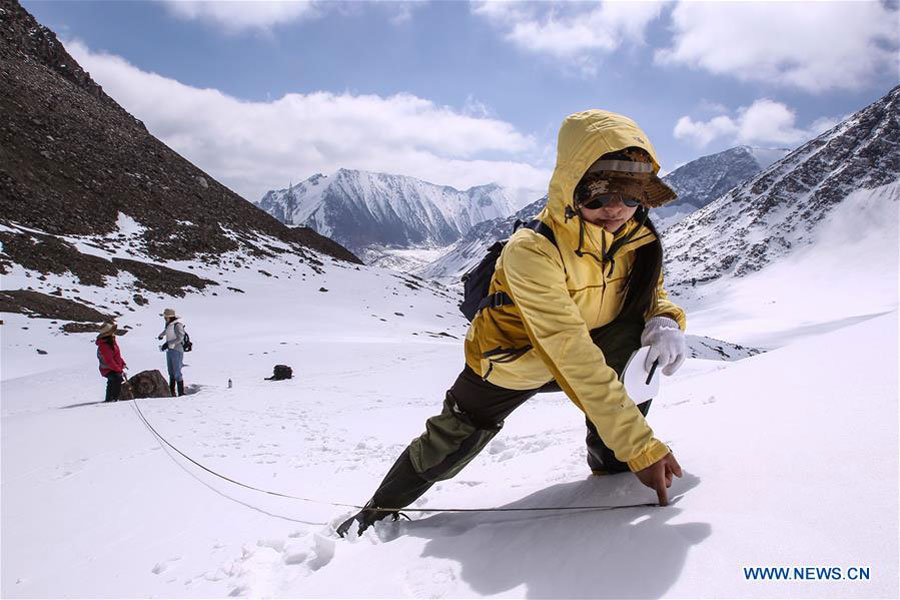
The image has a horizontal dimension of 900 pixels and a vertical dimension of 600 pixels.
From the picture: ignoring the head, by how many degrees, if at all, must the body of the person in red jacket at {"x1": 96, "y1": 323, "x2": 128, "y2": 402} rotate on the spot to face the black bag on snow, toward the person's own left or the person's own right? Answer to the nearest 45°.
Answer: approximately 45° to the person's own left

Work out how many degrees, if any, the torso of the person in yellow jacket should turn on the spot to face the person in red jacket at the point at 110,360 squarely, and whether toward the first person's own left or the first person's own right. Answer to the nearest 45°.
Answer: approximately 180°

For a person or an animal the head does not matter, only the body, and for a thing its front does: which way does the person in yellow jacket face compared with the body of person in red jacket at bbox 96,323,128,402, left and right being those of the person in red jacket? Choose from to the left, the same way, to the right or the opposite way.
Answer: to the right

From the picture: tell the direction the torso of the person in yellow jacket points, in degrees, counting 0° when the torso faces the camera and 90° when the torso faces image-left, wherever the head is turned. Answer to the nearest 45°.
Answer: approximately 315°

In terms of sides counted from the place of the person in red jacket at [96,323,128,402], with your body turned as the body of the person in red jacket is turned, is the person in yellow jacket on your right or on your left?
on your right

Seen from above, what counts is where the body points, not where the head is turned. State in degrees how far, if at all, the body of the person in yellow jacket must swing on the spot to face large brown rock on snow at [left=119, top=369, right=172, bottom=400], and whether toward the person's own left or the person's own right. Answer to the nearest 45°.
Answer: approximately 180°

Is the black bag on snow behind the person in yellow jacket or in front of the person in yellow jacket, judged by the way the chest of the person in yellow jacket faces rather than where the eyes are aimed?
behind

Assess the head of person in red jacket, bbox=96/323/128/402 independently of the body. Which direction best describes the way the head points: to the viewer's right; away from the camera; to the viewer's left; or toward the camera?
to the viewer's right

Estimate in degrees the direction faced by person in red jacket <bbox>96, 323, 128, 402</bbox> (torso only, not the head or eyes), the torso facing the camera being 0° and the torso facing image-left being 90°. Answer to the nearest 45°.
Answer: approximately 270°
